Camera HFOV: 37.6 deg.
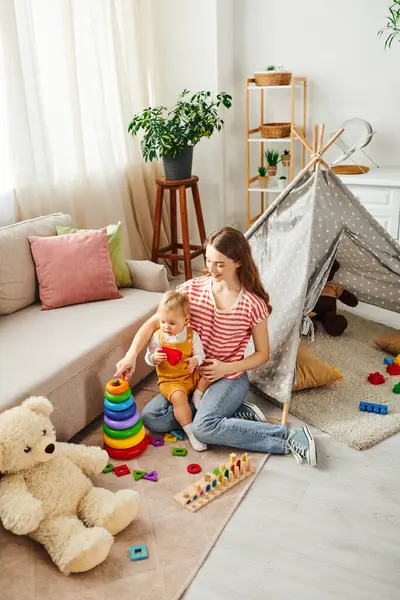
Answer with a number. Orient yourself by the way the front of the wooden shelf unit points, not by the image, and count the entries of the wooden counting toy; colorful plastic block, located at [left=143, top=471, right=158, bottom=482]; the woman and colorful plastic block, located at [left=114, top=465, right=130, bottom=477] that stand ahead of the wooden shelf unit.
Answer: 4

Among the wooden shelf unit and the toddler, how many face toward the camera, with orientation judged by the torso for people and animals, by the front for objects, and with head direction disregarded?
2

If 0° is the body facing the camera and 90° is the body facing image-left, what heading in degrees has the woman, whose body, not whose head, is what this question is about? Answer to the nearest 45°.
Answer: approximately 45°

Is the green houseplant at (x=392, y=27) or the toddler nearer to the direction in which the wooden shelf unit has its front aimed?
the toddler

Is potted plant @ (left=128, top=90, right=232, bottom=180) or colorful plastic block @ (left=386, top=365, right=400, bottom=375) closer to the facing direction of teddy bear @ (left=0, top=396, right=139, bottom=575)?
the colorful plastic block

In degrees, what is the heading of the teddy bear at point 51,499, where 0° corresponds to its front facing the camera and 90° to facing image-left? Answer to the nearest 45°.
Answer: approximately 315°

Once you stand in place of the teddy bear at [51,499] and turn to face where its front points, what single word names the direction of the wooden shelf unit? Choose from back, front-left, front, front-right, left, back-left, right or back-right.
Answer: left

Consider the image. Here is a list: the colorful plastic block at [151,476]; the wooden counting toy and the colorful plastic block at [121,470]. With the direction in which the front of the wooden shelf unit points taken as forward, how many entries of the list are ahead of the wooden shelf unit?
3

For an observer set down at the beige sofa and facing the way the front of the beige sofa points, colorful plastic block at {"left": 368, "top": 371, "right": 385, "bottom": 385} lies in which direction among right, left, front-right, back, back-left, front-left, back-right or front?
front-left

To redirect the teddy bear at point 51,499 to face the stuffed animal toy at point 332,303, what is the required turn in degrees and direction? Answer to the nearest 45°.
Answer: approximately 90° to its left

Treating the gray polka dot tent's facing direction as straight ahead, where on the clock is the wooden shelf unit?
The wooden shelf unit is roughly at 7 o'clock from the gray polka dot tent.

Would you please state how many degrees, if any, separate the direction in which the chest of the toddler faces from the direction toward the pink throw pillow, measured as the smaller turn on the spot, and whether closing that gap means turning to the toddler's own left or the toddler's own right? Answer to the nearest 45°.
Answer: approximately 135° to the toddler's own right

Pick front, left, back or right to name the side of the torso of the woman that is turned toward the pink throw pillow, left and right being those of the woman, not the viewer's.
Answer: right
